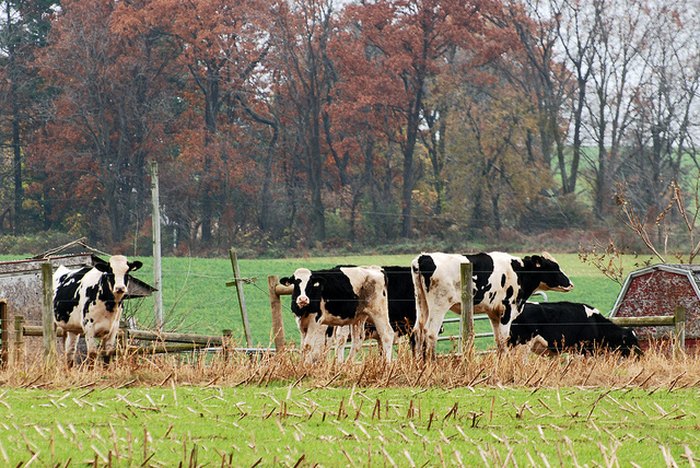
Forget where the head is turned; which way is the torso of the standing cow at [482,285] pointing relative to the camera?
to the viewer's right

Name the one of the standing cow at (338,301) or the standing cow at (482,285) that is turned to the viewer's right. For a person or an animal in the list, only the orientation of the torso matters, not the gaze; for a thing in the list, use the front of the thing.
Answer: the standing cow at (482,285)

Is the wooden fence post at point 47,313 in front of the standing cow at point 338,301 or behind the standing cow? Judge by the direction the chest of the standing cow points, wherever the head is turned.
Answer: in front

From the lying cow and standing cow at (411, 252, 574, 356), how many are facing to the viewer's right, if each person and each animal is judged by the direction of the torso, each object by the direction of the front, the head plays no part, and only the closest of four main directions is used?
2

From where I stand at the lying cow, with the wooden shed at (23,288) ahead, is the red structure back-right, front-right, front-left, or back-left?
back-right

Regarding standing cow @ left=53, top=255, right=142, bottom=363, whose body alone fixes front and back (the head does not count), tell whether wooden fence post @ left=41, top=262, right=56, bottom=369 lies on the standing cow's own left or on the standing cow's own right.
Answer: on the standing cow's own right

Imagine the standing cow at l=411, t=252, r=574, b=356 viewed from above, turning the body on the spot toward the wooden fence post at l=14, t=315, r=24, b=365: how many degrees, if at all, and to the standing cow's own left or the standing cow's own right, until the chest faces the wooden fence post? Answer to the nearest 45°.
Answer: approximately 180°

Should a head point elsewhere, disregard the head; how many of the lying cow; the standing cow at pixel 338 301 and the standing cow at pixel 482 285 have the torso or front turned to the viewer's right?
2

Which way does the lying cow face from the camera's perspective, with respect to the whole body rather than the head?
to the viewer's right

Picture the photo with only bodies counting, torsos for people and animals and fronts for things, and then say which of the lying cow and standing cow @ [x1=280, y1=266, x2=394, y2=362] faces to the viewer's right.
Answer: the lying cow

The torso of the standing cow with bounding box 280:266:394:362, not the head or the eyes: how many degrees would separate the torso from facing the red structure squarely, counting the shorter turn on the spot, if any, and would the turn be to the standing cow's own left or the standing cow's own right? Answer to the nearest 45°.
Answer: approximately 180°
